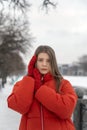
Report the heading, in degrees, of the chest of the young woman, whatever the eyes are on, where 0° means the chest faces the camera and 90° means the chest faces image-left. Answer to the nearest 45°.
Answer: approximately 0°
